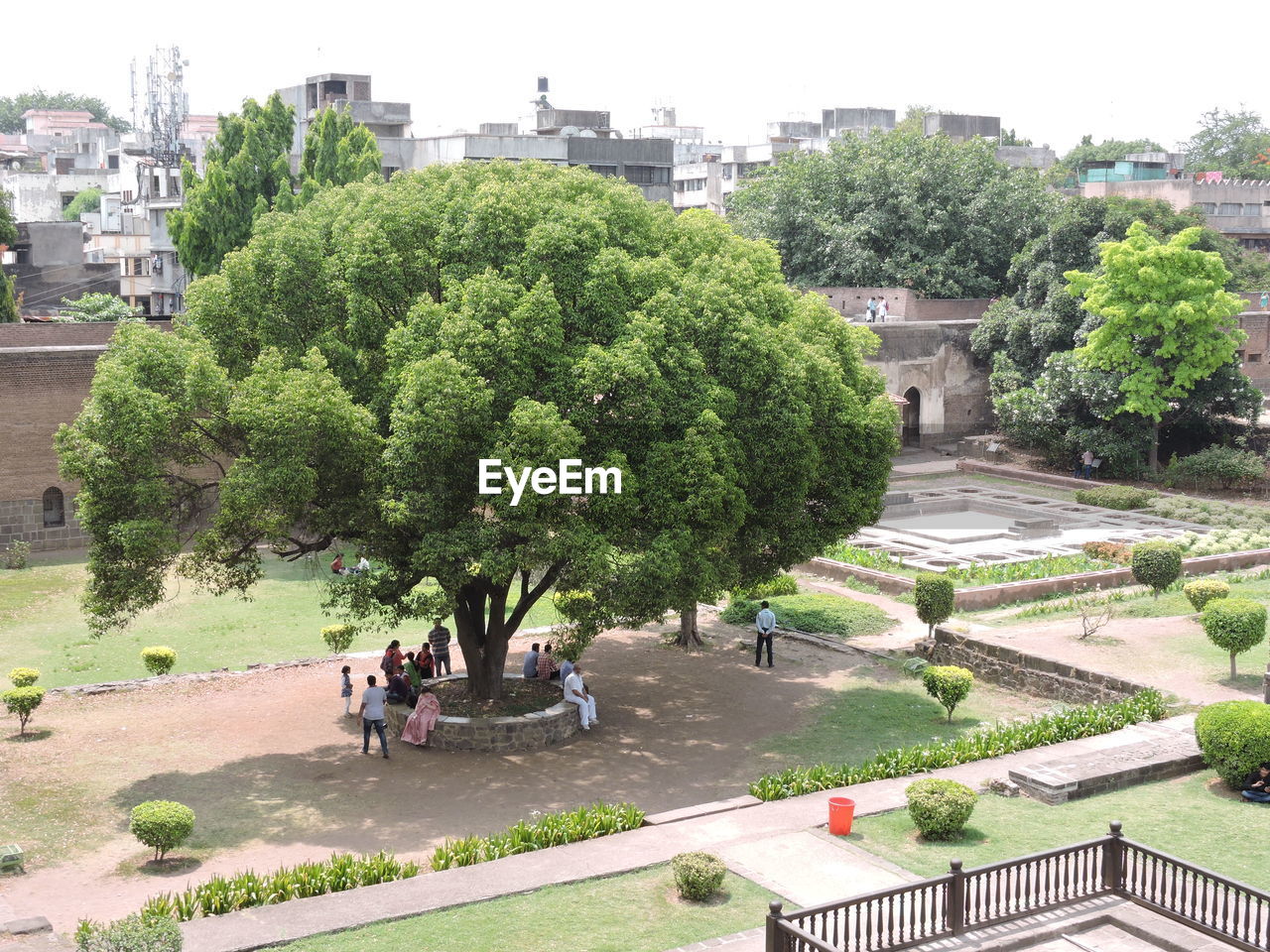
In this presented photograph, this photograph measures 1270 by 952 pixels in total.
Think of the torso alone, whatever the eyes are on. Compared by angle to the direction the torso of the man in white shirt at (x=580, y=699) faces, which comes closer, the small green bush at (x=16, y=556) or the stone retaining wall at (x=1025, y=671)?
the stone retaining wall

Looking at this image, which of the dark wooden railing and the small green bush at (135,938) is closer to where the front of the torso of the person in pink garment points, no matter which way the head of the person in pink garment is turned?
the small green bush

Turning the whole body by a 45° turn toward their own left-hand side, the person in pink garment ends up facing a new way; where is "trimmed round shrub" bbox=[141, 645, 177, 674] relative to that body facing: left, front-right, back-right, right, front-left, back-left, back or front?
back-right

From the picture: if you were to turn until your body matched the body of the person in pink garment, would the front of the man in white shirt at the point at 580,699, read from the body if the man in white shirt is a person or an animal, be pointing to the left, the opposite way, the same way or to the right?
to the left

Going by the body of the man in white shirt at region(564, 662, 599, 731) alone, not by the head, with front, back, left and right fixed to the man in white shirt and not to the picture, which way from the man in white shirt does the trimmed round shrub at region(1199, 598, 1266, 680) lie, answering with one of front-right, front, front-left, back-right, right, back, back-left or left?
front-left

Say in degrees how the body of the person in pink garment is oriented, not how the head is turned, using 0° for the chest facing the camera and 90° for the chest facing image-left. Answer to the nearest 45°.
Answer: approximately 45°

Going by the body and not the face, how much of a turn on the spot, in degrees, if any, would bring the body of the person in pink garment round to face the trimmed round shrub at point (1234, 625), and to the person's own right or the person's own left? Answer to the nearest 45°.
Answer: approximately 135° to the person's own left

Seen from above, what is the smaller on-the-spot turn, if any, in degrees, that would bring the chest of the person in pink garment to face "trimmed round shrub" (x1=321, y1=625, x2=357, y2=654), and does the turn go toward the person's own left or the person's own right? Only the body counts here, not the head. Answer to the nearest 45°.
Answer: approximately 135° to the person's own right

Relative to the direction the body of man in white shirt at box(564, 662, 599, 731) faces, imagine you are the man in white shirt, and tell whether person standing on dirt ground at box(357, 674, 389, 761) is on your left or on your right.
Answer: on your right

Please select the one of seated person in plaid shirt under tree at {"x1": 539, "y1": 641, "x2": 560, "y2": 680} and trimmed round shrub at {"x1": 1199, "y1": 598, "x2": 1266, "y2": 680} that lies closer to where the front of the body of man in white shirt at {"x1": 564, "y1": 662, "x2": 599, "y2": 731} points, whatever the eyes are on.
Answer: the trimmed round shrub

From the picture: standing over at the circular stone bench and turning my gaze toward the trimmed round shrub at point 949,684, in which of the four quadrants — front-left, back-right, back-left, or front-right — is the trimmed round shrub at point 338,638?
back-left

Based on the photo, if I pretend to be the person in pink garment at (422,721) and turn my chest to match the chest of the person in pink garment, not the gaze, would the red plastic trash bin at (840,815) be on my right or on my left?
on my left

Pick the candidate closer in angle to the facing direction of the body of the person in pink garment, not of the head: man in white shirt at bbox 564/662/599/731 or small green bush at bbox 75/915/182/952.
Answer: the small green bush
